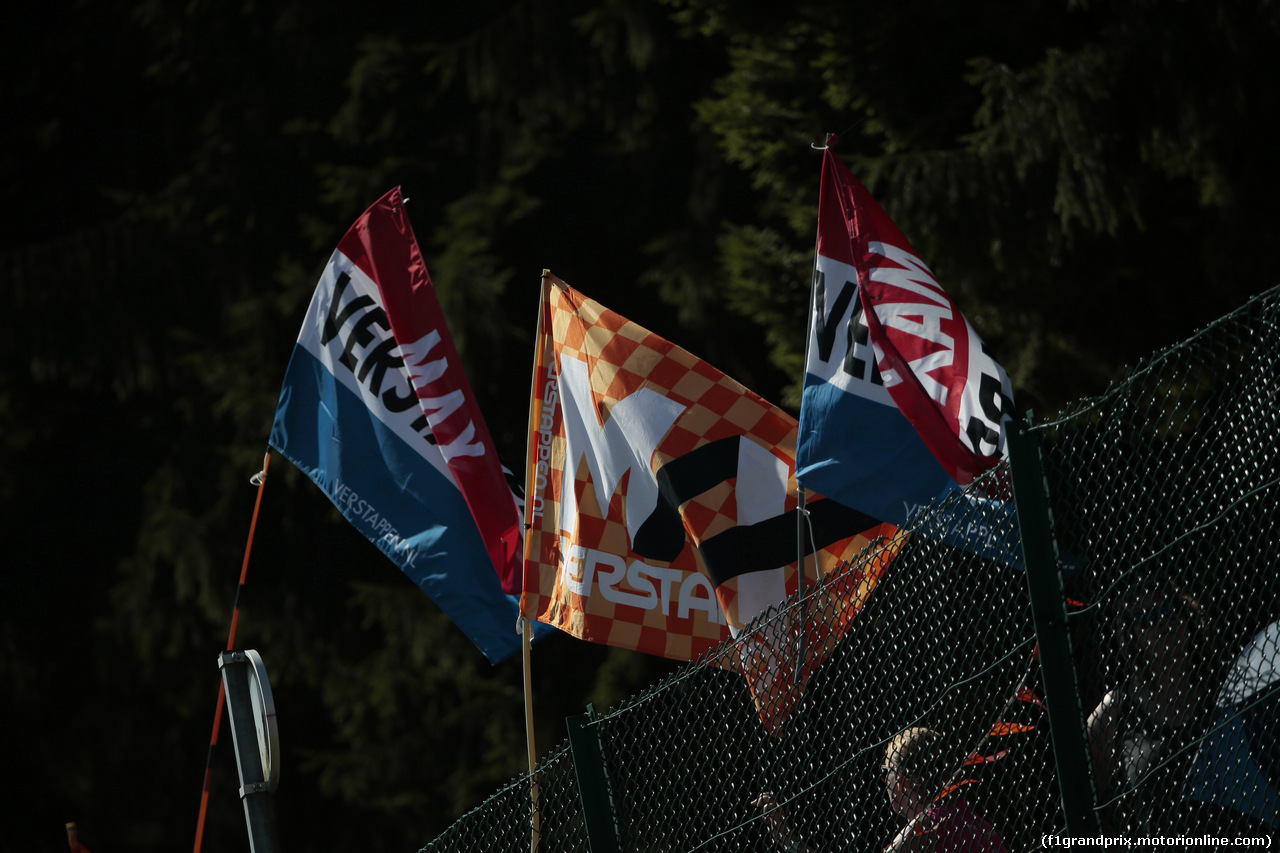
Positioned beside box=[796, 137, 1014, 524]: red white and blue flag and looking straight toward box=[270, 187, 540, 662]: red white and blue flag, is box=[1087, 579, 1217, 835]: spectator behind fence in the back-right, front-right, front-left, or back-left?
back-left

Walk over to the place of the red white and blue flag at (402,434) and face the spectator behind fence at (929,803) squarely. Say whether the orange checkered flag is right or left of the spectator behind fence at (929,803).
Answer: left
